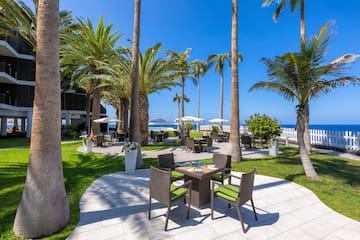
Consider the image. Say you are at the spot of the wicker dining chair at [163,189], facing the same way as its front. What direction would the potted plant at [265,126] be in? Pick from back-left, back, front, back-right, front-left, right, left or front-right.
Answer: front

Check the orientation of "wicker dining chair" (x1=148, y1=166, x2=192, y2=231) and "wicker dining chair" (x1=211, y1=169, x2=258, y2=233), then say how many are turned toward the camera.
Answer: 0

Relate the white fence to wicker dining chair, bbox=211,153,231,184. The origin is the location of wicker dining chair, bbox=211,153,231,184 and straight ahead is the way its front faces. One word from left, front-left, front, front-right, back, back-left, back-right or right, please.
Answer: back

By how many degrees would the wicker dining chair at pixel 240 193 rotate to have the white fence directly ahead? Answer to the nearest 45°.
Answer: approximately 90° to its right

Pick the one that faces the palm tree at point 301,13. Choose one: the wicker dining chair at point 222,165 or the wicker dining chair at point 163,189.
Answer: the wicker dining chair at point 163,189

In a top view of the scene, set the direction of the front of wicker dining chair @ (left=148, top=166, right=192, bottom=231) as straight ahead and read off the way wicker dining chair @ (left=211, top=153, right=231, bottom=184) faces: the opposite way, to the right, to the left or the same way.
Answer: the opposite way

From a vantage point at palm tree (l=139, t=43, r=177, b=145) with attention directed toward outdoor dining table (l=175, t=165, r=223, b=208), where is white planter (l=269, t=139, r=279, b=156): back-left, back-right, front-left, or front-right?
front-left

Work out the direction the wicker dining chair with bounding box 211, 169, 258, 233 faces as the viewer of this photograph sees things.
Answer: facing away from the viewer and to the left of the viewer

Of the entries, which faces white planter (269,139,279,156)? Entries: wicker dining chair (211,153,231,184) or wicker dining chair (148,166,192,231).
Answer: wicker dining chair (148,166,192,231)

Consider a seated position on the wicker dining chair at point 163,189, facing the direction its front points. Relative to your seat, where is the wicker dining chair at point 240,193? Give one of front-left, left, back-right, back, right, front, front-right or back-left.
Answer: front-right

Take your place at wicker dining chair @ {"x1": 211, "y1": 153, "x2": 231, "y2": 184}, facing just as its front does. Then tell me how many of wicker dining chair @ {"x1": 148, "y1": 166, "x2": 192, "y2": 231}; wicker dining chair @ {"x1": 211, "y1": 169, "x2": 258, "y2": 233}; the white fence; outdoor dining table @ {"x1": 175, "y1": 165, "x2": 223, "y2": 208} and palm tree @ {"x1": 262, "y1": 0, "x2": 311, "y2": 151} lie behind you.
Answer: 2

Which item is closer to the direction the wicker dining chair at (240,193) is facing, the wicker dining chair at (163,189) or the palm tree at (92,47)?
the palm tree

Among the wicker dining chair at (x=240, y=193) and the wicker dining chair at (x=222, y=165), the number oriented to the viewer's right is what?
0

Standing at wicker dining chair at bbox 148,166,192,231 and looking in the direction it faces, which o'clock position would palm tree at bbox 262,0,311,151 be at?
The palm tree is roughly at 12 o'clock from the wicker dining chair.

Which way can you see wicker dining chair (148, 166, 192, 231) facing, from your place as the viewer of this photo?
facing away from the viewer and to the right of the viewer

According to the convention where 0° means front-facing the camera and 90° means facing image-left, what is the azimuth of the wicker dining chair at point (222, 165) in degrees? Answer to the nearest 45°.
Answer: approximately 45°
